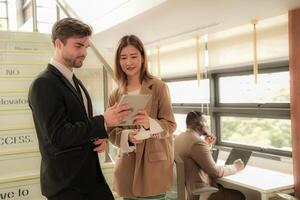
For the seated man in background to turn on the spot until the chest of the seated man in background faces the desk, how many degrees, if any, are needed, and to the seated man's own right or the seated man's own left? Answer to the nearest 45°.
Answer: approximately 45° to the seated man's own right

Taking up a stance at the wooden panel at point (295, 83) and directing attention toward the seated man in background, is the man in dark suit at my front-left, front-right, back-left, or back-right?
front-left

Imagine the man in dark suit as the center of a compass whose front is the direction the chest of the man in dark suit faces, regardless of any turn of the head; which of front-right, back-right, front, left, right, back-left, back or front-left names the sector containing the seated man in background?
left

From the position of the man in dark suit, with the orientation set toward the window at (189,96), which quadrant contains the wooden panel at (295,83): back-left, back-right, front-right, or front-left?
front-right

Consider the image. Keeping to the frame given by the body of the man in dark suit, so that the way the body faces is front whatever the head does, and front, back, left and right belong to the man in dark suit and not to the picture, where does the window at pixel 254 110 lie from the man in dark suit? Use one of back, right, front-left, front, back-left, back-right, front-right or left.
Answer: left

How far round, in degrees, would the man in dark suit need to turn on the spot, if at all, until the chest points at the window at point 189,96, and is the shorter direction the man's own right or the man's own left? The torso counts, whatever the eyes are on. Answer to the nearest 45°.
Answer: approximately 90° to the man's own left

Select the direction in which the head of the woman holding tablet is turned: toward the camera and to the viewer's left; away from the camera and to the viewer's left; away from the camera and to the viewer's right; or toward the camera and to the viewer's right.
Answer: toward the camera and to the viewer's left

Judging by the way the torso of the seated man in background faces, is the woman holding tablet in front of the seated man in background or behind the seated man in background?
behind

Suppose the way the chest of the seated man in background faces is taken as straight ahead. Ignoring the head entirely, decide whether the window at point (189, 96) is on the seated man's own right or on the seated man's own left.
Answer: on the seated man's own left

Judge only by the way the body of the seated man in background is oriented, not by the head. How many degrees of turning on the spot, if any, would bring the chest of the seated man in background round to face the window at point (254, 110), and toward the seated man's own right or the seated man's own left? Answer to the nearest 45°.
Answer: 0° — they already face it

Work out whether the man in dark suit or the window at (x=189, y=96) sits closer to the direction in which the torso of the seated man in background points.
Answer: the window

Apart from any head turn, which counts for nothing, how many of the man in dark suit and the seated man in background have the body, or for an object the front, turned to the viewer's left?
0

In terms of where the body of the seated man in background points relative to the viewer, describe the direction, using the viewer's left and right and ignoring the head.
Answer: facing away from the viewer and to the right of the viewer
